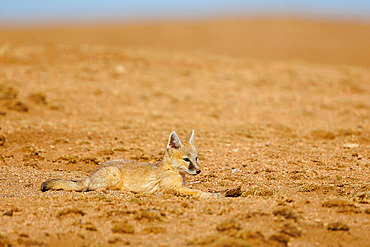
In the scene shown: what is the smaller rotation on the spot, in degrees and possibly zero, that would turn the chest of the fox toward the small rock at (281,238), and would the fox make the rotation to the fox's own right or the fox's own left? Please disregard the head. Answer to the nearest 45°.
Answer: approximately 45° to the fox's own right

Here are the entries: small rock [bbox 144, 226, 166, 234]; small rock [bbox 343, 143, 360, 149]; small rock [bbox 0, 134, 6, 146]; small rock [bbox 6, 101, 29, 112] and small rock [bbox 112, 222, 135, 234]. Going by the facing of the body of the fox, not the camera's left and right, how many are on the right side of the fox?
2

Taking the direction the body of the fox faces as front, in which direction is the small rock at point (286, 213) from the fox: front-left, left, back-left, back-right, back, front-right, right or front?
front-right

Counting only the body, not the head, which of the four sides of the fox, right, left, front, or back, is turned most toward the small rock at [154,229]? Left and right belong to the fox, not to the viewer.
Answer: right

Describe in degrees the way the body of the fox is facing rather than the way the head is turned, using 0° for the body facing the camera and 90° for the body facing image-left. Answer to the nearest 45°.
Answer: approximately 270°

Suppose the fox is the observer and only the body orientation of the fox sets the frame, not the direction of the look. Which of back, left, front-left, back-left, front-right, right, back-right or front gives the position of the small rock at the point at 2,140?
back-left

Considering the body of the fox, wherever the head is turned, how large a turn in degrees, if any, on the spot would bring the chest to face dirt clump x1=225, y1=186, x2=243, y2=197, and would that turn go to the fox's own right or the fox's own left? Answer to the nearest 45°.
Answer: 0° — it already faces it

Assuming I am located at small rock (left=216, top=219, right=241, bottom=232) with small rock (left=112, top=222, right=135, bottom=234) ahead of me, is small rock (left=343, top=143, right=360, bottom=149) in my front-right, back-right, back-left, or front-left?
back-right

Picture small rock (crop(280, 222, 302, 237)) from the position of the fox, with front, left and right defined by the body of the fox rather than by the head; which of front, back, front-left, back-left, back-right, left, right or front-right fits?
front-right

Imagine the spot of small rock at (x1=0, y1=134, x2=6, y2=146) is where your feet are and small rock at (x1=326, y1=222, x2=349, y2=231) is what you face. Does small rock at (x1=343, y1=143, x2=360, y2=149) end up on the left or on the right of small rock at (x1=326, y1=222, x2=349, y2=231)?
left

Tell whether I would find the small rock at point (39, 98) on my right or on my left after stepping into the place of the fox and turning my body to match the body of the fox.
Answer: on my left

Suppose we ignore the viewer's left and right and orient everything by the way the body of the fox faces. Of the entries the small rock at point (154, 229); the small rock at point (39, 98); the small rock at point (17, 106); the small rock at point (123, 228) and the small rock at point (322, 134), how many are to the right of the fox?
2
